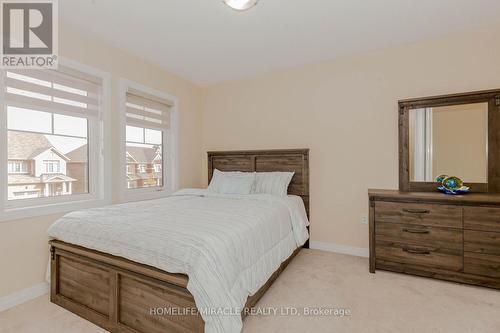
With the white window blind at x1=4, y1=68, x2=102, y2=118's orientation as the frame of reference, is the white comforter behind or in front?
in front

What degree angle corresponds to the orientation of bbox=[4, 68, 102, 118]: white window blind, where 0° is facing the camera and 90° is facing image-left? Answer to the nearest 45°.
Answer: approximately 315°

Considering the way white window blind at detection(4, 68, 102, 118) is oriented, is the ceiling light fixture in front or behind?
in front

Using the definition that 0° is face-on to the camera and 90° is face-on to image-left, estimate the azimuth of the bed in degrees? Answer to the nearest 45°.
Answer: approximately 45°

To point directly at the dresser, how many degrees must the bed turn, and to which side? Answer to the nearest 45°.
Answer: approximately 135° to its left

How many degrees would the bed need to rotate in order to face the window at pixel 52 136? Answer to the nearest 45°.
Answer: approximately 90° to its right

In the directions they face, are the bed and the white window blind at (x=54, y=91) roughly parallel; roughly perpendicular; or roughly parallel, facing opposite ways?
roughly perpendicular
